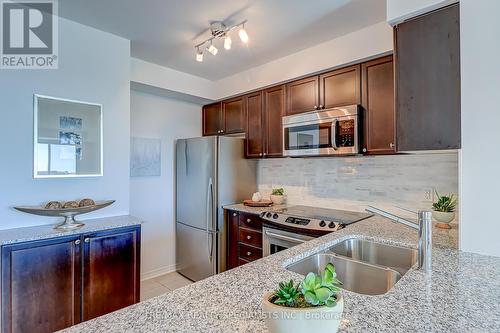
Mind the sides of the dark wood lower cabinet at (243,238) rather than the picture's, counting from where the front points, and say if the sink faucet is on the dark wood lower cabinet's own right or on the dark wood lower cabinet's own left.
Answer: on the dark wood lower cabinet's own left

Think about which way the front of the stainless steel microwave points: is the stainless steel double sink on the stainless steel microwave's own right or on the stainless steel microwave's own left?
on the stainless steel microwave's own left

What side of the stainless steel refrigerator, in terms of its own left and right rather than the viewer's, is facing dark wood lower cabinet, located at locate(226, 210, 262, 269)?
left

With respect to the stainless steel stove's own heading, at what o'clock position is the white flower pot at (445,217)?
The white flower pot is roughly at 8 o'clock from the stainless steel stove.
